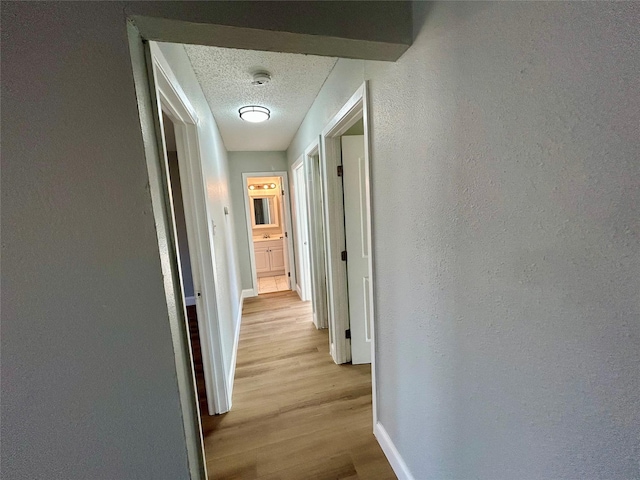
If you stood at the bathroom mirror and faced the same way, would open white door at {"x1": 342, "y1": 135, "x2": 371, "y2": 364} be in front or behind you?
in front

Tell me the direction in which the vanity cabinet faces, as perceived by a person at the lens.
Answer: facing the viewer

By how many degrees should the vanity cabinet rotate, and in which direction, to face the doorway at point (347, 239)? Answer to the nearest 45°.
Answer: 0° — it already faces it

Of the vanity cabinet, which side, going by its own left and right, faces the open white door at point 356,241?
front

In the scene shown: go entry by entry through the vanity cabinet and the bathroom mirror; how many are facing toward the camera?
2

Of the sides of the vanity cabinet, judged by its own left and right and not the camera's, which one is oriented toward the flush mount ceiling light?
front

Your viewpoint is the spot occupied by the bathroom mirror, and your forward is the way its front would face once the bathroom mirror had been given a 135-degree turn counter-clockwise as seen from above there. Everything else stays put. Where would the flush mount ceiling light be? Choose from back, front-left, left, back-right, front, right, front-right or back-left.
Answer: back-right

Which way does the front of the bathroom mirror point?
toward the camera

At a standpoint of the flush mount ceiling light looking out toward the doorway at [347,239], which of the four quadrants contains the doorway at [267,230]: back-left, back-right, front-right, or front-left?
back-left
